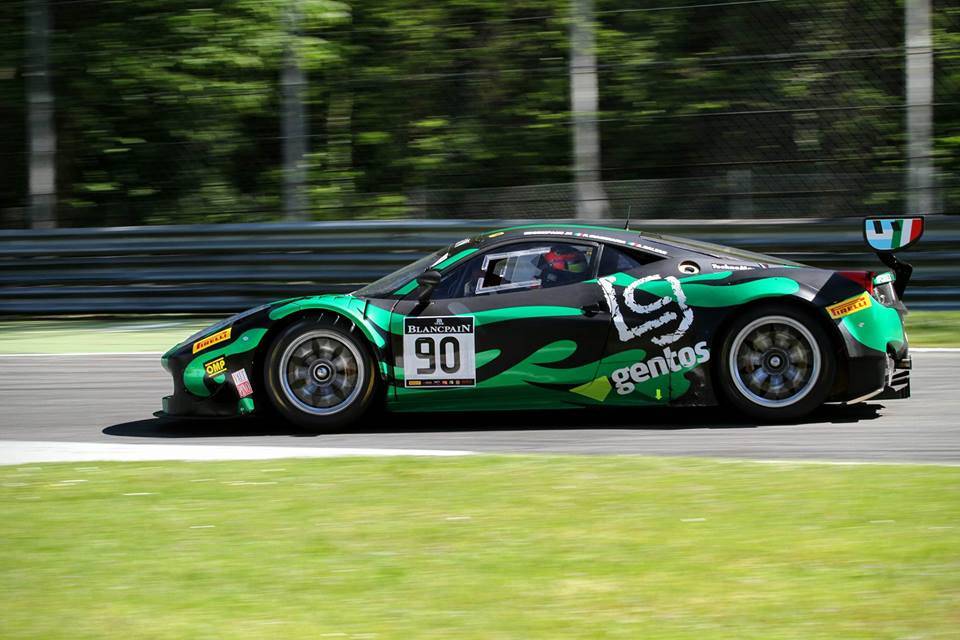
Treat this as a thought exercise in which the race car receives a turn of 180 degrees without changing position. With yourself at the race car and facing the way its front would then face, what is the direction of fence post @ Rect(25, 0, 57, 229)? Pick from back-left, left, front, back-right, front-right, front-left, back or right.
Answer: back-left

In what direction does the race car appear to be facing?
to the viewer's left

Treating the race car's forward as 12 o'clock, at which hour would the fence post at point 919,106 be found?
The fence post is roughly at 4 o'clock from the race car.

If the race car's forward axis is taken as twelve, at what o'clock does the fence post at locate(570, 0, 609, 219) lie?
The fence post is roughly at 3 o'clock from the race car.
